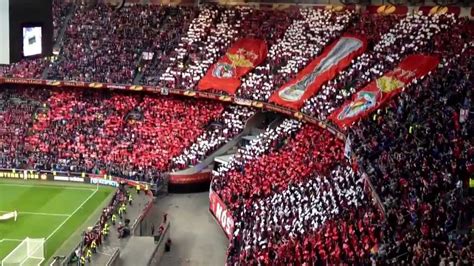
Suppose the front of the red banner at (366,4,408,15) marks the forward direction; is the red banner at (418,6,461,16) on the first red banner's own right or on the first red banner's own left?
on the first red banner's own left

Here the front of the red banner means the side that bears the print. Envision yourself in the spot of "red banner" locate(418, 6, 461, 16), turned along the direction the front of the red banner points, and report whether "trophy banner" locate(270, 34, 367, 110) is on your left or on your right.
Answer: on your right

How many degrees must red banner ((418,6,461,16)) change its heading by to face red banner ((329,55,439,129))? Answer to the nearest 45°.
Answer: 0° — it already faces it

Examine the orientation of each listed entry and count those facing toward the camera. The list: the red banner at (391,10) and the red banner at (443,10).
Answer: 2

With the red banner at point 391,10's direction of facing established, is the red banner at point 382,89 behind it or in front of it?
in front

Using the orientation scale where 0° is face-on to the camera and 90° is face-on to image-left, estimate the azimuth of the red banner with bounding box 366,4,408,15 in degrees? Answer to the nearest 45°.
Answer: approximately 0°

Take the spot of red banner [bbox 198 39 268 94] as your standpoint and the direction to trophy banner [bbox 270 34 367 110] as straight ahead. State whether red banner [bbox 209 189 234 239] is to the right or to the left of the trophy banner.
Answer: right
